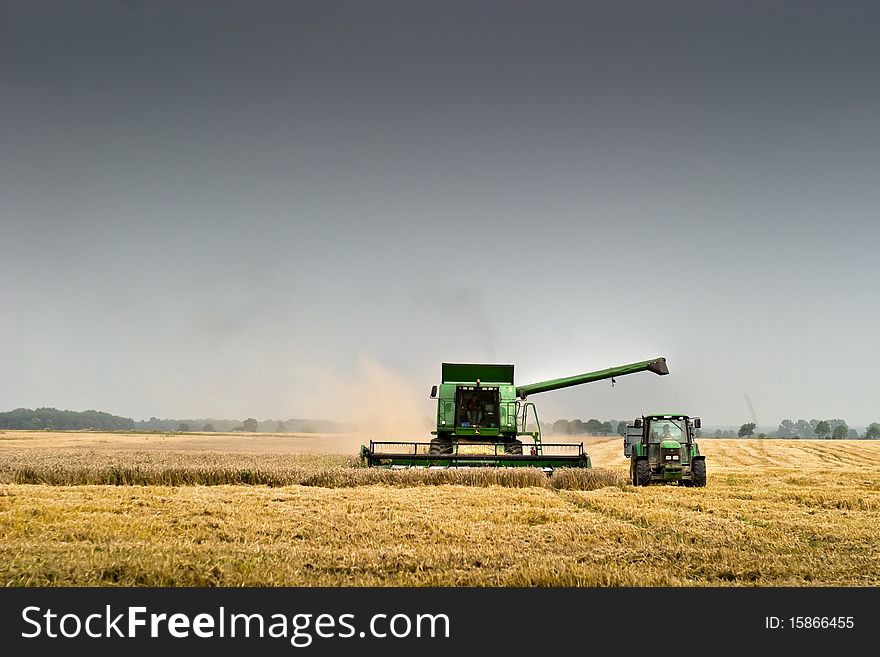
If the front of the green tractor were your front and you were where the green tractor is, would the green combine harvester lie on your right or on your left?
on your right

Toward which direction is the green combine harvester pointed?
toward the camera

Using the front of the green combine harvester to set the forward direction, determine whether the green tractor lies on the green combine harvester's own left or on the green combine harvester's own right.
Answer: on the green combine harvester's own left

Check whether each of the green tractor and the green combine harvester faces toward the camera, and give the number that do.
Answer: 2

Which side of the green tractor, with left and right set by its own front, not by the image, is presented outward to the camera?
front
